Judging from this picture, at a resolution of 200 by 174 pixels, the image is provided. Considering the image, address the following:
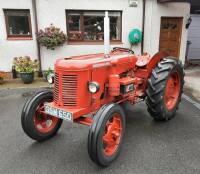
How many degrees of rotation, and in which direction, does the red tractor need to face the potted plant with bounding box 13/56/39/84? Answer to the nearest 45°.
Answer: approximately 90° to its right

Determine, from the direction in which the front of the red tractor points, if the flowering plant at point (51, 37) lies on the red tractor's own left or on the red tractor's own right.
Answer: on the red tractor's own right

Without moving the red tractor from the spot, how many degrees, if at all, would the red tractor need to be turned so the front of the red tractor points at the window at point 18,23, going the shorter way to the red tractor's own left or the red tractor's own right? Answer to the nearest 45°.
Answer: approximately 90° to the red tractor's own right

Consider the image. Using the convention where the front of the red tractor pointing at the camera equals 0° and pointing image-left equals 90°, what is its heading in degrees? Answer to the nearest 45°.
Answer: approximately 45°

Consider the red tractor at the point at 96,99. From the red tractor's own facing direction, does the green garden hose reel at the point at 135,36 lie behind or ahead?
behind
